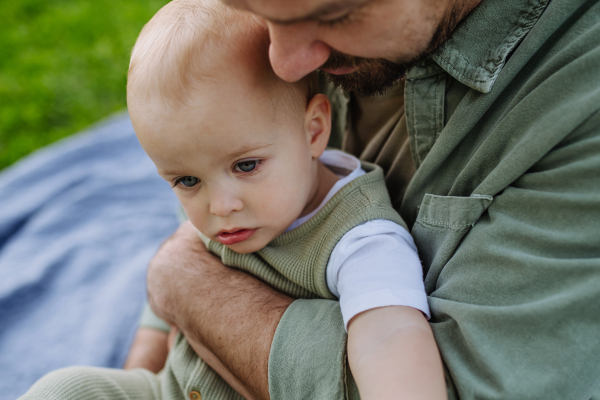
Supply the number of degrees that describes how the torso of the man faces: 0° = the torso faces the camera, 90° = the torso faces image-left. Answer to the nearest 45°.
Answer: approximately 45°
